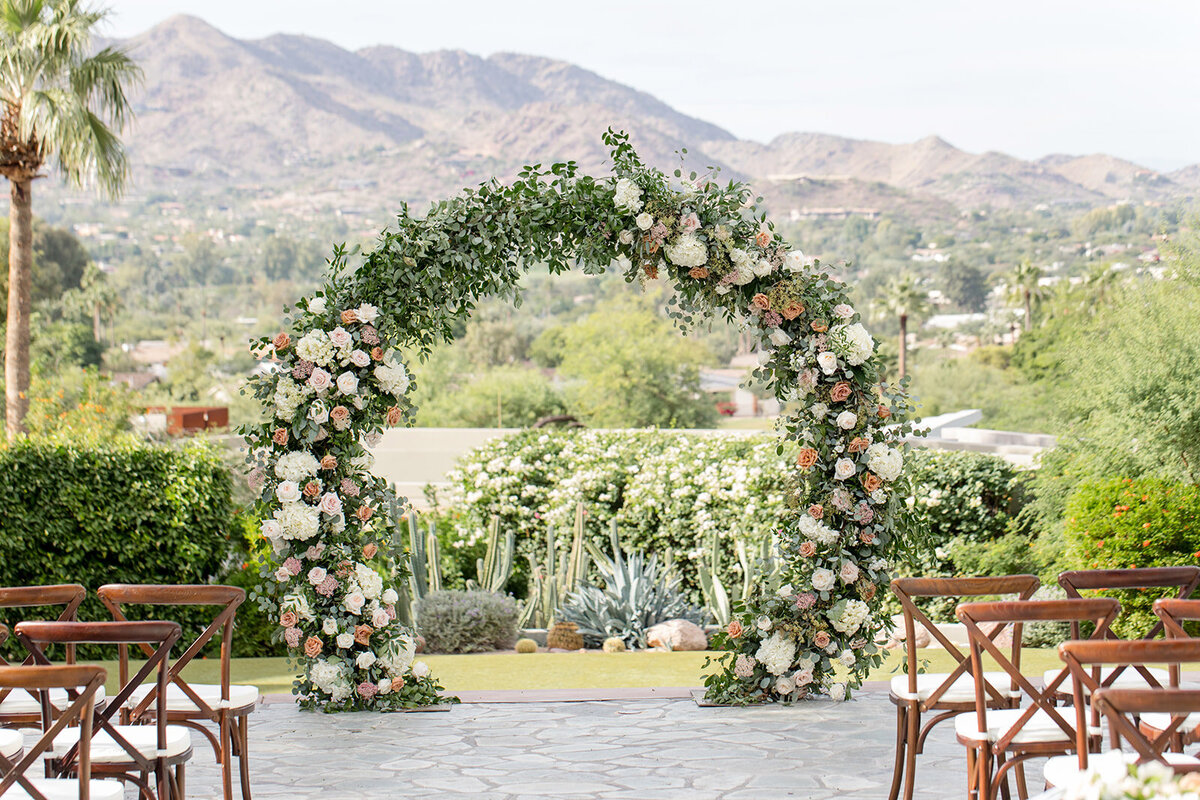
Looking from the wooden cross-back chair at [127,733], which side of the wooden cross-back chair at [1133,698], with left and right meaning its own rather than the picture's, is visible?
left

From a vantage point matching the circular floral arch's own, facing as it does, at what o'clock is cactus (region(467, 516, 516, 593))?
The cactus is roughly at 6 o'clock from the circular floral arch.

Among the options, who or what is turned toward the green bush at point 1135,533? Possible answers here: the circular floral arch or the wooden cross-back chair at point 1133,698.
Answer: the wooden cross-back chair

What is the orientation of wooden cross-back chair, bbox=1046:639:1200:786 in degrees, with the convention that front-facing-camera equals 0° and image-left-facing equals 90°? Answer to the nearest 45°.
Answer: approximately 180°

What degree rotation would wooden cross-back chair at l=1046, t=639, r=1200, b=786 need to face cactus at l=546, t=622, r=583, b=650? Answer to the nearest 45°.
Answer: approximately 45° to its left

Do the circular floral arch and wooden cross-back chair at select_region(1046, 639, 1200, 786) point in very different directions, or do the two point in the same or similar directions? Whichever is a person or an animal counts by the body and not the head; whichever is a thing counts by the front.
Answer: very different directions

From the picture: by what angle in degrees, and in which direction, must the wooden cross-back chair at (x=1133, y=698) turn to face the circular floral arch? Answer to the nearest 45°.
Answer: approximately 45° to its left

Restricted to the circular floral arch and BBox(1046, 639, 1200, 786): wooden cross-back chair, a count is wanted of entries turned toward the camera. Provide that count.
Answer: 1

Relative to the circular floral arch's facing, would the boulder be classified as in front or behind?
behind

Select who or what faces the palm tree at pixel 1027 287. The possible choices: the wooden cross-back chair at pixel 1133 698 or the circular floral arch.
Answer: the wooden cross-back chair

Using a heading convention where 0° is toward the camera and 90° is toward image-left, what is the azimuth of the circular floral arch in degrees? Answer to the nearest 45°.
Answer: approximately 0°

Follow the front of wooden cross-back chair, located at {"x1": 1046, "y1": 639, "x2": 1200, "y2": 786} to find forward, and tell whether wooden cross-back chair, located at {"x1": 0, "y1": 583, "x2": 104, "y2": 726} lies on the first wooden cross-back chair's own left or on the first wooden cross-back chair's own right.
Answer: on the first wooden cross-back chair's own left
